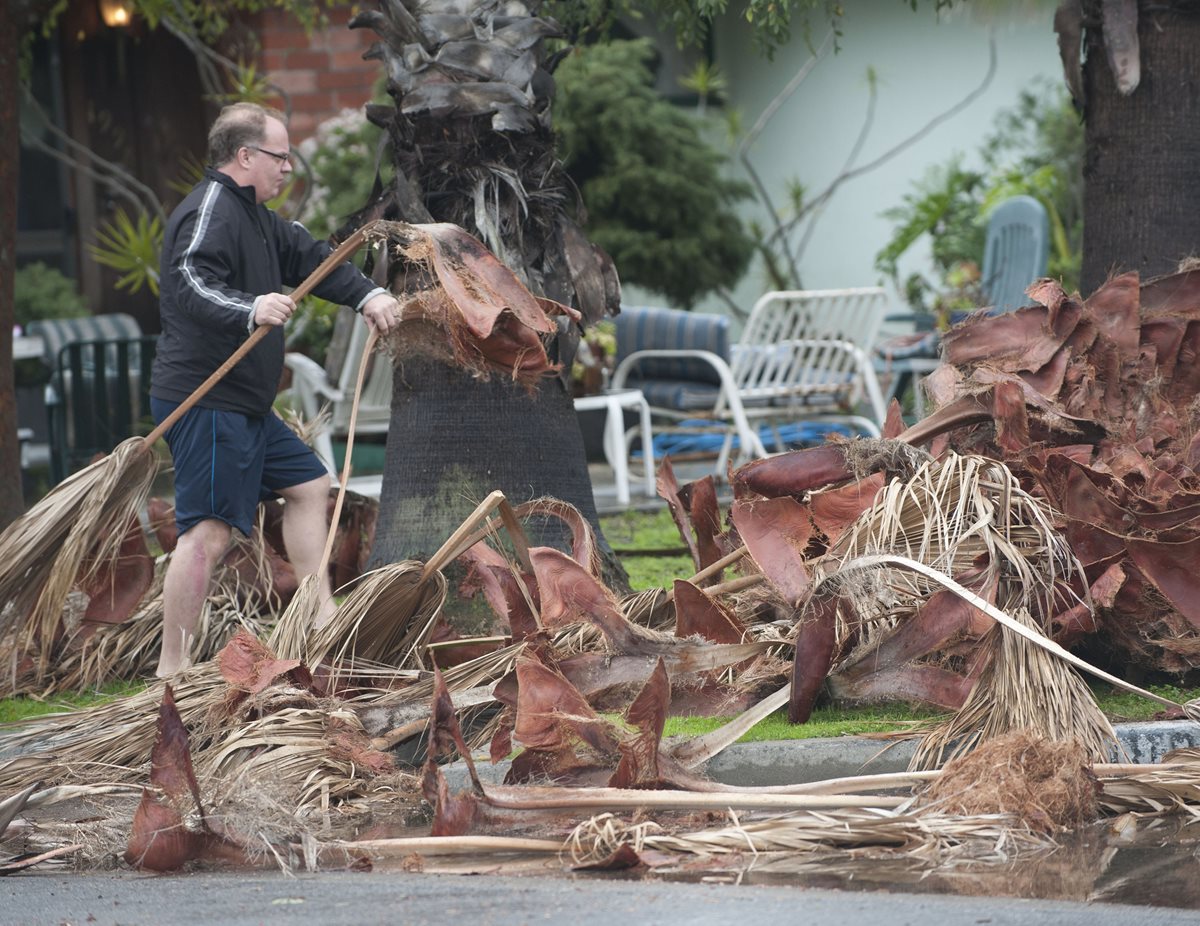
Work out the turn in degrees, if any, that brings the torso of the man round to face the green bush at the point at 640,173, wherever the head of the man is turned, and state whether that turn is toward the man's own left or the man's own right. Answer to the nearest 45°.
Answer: approximately 45° to the man's own left

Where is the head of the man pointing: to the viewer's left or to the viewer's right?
to the viewer's right

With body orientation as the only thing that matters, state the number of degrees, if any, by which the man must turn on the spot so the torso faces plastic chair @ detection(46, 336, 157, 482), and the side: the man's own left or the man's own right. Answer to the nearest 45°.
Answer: approximately 90° to the man's own left

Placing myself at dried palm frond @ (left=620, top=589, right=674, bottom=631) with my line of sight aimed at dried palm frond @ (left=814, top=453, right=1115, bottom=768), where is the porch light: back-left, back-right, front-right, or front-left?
back-left

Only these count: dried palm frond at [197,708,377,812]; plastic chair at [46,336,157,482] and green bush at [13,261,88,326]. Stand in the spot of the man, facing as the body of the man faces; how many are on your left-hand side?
2

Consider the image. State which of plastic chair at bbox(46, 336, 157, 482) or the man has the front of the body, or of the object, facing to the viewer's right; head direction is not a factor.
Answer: the man

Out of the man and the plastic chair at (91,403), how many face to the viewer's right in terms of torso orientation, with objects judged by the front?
1

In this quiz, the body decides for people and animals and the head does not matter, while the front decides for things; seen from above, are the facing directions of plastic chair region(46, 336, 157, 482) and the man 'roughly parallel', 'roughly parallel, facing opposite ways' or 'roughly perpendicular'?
roughly perpendicular

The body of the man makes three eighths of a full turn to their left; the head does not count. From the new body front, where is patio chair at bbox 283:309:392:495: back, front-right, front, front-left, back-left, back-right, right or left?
front-right

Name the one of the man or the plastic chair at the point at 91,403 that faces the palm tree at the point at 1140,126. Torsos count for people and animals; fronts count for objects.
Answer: the man

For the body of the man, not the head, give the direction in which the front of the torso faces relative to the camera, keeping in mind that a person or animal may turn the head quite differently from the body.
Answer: to the viewer's right
